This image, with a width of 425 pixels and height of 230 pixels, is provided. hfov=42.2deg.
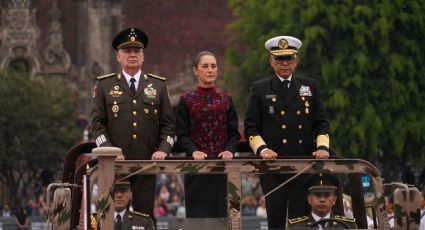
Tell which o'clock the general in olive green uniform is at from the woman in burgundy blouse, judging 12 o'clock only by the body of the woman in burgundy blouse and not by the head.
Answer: The general in olive green uniform is roughly at 3 o'clock from the woman in burgundy blouse.

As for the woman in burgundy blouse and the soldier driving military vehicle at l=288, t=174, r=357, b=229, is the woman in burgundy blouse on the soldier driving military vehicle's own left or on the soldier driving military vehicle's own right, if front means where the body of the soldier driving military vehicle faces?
on the soldier driving military vehicle's own right

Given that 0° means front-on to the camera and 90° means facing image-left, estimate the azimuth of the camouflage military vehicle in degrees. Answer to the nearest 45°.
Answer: approximately 0°

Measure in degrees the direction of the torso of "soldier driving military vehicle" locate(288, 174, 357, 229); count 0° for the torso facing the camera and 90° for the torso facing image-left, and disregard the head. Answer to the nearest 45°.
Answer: approximately 0°

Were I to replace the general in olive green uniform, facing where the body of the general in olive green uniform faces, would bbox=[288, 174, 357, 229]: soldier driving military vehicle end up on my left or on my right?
on my left

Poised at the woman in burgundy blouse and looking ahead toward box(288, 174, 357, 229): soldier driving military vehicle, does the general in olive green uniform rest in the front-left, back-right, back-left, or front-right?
back-right
